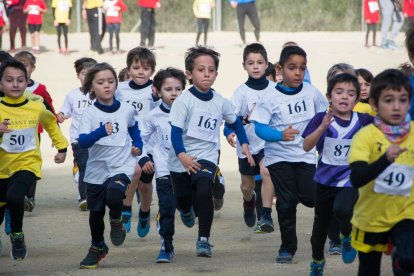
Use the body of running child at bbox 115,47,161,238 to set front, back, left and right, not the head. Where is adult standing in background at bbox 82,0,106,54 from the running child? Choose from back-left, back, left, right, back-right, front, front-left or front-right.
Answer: back

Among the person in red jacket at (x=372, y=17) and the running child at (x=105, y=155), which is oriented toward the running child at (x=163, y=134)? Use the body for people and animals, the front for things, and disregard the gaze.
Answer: the person in red jacket

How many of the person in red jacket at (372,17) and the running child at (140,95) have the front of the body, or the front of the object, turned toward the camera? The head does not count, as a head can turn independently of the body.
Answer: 2

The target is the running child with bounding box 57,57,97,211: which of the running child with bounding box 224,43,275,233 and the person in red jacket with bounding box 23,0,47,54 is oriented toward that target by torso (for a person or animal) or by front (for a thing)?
the person in red jacket

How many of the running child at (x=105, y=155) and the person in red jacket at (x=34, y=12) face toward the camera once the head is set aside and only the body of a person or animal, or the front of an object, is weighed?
2

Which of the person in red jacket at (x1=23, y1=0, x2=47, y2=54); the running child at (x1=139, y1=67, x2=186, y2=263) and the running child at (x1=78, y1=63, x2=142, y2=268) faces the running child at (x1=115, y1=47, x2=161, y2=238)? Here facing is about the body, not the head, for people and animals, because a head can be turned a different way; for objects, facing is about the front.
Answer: the person in red jacket
